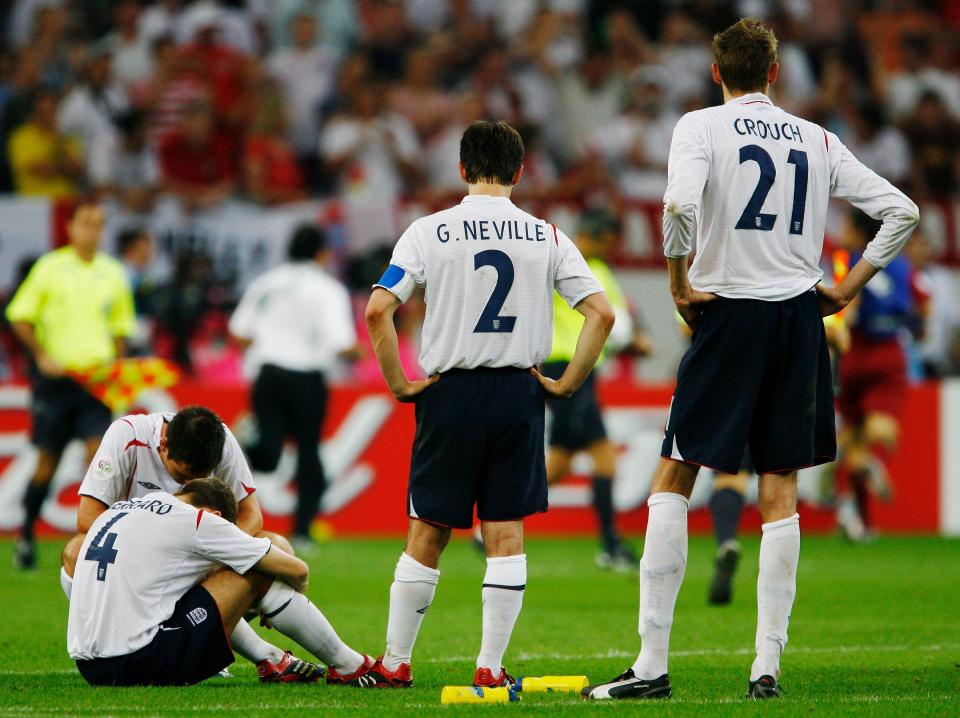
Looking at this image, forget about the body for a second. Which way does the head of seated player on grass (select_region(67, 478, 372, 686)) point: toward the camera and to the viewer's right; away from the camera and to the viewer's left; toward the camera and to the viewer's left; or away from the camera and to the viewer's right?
away from the camera and to the viewer's right

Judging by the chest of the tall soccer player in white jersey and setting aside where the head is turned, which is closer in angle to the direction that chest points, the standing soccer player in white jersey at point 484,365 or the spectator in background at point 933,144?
the spectator in background

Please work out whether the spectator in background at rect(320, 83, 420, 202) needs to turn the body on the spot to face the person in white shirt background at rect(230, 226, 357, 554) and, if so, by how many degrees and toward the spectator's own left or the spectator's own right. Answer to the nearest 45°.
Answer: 0° — they already face them

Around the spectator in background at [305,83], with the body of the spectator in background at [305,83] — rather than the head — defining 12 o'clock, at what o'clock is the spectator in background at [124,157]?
the spectator in background at [124,157] is roughly at 2 o'clock from the spectator in background at [305,83].

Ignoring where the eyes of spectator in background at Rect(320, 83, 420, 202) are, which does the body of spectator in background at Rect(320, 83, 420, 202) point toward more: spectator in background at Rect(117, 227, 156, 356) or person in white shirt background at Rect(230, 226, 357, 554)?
the person in white shirt background

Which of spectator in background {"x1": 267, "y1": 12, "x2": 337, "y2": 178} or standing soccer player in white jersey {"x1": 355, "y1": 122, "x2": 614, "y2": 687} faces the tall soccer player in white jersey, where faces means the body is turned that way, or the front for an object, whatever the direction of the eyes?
the spectator in background

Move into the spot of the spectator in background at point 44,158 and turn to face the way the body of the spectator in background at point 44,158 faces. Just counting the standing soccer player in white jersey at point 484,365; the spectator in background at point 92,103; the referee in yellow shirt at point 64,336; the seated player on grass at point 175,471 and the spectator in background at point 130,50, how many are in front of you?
3

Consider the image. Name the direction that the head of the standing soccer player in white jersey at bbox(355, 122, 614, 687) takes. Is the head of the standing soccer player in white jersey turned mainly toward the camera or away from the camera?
away from the camera

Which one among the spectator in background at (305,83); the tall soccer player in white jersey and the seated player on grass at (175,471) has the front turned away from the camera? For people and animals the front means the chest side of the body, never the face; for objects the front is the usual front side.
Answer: the tall soccer player in white jersey

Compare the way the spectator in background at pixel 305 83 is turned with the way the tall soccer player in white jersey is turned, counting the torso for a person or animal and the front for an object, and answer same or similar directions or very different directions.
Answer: very different directions

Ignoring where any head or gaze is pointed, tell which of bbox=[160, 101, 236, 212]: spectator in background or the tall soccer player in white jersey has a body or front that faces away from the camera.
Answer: the tall soccer player in white jersey

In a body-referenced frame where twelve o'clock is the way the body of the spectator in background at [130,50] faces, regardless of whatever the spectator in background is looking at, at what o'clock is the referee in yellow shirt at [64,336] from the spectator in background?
The referee in yellow shirt is roughly at 12 o'clock from the spectator in background.
